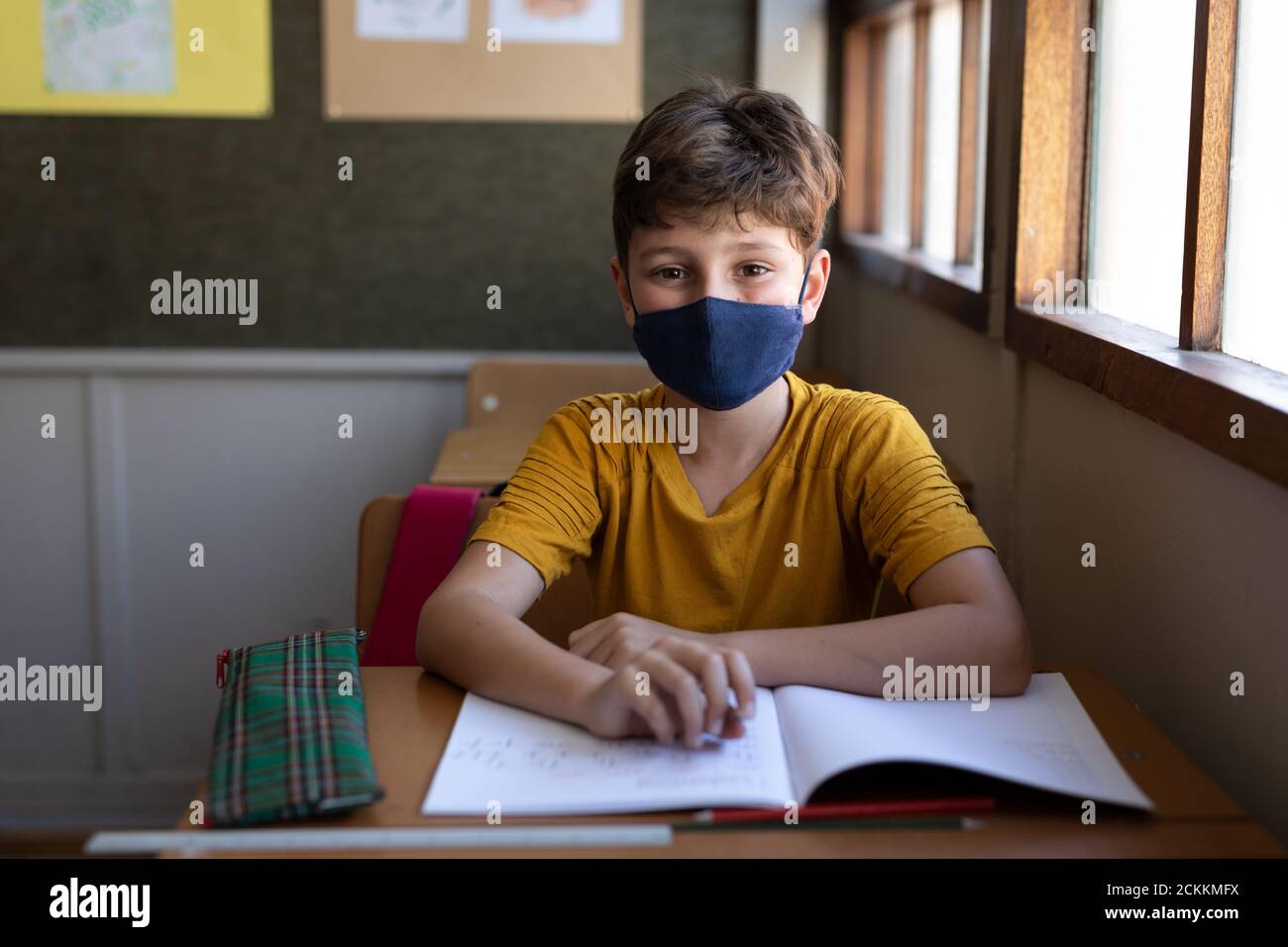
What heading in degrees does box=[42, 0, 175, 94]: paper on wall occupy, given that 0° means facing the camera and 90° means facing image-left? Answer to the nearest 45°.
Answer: approximately 0°

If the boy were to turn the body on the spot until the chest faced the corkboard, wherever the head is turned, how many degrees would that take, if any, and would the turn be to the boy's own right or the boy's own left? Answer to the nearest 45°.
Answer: approximately 180°

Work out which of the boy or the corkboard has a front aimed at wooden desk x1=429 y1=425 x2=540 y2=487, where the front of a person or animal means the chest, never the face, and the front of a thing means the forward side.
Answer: the corkboard

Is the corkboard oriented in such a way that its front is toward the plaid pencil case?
yes

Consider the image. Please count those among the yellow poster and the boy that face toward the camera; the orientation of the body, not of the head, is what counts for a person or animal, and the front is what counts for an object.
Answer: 2

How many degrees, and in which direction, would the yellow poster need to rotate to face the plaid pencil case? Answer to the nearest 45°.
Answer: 0° — it already faces it
